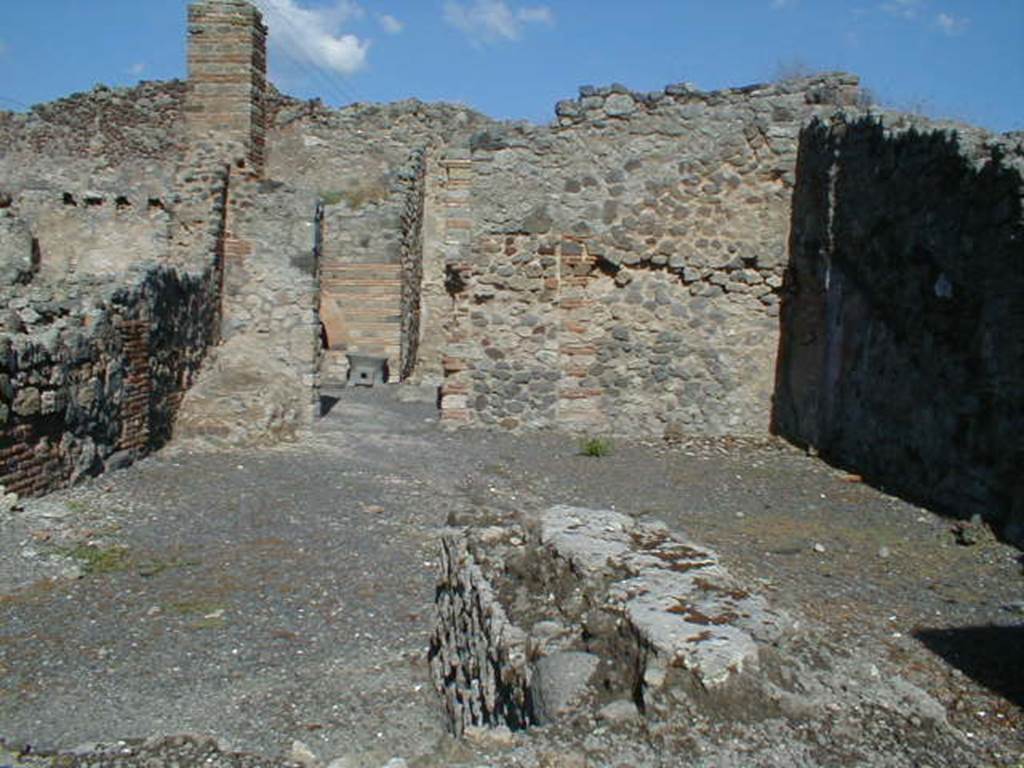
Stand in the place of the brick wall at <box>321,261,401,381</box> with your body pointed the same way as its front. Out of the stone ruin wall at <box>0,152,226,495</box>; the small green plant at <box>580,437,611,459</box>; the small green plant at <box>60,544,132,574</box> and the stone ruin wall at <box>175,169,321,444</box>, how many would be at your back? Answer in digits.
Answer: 0

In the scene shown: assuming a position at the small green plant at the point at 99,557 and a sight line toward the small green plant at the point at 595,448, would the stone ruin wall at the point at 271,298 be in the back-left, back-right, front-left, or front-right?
front-left

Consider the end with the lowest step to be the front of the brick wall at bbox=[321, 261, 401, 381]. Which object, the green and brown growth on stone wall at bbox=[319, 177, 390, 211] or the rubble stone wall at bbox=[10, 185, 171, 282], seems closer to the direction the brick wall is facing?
the rubble stone wall

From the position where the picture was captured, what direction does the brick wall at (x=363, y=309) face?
facing the viewer

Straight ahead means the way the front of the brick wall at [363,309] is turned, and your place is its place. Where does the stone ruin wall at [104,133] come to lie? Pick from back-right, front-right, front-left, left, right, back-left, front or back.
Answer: back-right

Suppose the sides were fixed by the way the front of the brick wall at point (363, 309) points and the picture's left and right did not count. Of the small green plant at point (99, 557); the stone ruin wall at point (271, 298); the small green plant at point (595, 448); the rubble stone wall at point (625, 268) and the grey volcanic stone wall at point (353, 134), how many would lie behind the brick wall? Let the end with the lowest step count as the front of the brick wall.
1

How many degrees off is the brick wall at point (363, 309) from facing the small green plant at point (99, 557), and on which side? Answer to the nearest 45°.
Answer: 0° — it already faces it
